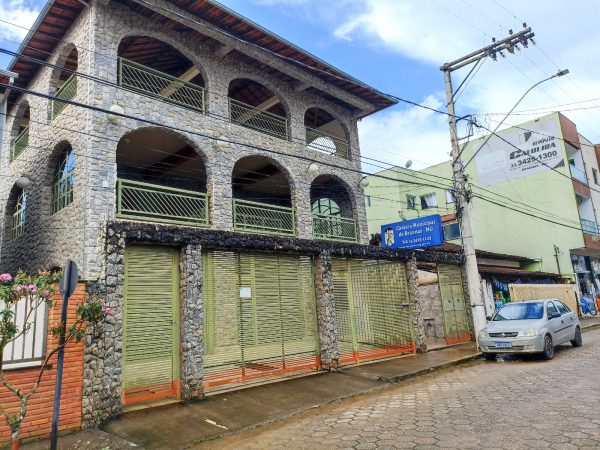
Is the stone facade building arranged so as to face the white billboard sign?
no

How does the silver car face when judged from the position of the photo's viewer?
facing the viewer and to the left of the viewer

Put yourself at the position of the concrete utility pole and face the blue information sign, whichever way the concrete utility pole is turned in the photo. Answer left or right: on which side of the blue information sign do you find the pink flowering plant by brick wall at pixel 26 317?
left

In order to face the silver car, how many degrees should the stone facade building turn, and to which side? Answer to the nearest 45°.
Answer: approximately 45° to its left

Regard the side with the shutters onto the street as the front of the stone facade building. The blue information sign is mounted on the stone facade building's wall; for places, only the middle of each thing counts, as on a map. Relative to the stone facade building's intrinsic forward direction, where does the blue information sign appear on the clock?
The blue information sign is roughly at 10 o'clock from the stone facade building.

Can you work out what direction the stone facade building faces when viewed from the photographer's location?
facing the viewer and to the right of the viewer

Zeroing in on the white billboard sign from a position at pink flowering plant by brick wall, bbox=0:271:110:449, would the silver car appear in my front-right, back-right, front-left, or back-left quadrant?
front-right

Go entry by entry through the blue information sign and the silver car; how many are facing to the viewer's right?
0

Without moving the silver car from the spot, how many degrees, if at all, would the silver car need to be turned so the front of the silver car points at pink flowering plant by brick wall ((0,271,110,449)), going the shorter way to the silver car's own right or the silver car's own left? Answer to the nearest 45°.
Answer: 0° — it already faces it

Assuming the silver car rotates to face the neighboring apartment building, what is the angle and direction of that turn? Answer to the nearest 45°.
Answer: approximately 135° to its right

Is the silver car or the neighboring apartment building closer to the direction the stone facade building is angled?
the silver car

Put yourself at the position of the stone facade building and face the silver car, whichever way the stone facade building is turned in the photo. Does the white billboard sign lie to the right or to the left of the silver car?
left
